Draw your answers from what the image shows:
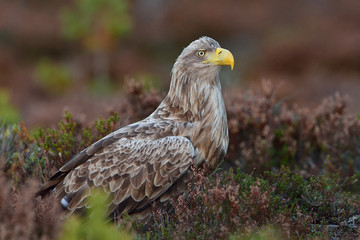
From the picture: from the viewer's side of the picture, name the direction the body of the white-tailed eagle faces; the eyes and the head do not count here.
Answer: to the viewer's right

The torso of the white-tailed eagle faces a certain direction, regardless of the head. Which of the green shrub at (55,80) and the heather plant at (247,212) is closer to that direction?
the heather plant

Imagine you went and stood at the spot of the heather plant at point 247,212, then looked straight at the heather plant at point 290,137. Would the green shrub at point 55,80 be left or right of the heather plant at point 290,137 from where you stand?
left

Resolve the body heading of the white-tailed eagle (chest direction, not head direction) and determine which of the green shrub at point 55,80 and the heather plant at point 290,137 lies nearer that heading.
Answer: the heather plant
